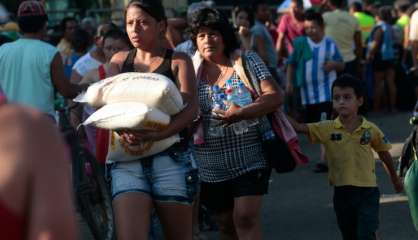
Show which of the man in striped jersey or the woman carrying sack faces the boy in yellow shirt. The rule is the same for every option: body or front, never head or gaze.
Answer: the man in striped jersey

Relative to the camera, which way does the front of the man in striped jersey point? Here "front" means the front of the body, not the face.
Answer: toward the camera

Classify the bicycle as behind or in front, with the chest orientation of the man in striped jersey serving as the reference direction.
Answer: in front

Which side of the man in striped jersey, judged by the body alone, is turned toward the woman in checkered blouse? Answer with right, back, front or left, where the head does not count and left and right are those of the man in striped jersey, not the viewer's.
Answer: front

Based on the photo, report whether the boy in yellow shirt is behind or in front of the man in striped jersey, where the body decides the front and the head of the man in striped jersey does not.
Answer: in front

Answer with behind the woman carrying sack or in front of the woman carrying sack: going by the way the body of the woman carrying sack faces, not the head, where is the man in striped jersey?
behind

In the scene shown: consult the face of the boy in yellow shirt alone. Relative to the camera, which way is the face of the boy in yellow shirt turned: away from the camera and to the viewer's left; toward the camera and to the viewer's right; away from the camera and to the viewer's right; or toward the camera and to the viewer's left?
toward the camera and to the viewer's left

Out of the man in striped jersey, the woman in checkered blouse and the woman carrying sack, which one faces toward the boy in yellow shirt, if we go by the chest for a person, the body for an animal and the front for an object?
the man in striped jersey

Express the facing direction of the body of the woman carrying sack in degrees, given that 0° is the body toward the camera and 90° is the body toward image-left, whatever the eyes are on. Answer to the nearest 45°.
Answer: approximately 45°

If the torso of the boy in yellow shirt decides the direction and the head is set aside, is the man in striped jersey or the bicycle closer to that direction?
the bicycle

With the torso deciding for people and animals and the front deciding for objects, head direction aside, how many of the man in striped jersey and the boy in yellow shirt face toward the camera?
2
